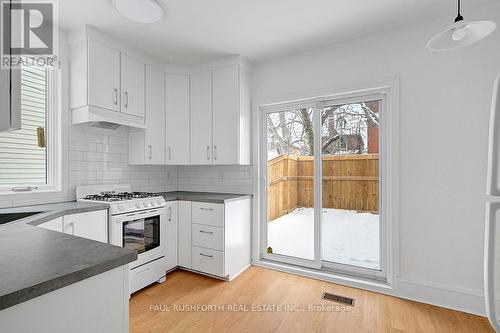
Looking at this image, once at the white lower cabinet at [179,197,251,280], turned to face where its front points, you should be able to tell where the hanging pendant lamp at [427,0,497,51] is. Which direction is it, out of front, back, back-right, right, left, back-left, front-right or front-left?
left

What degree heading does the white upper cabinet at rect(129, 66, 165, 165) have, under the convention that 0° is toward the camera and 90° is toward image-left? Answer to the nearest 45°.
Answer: approximately 315°

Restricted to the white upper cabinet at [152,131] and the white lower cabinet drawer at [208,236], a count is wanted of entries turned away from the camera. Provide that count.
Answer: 0

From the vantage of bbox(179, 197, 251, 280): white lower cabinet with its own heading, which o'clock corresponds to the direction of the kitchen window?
The kitchen window is roughly at 1 o'clock from the white lower cabinet.

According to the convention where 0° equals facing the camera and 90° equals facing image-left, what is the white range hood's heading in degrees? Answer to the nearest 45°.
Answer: approximately 315°

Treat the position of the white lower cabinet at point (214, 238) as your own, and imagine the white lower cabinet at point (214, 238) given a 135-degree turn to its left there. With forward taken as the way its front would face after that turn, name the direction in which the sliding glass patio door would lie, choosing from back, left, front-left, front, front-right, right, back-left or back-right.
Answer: front

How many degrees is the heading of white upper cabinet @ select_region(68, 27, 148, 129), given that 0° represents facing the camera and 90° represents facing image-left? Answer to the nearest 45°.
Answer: approximately 315°

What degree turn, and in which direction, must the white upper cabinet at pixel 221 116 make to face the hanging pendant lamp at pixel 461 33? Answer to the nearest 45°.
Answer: approximately 90° to its left

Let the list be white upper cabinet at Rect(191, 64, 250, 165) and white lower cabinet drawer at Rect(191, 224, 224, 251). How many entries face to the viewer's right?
0
